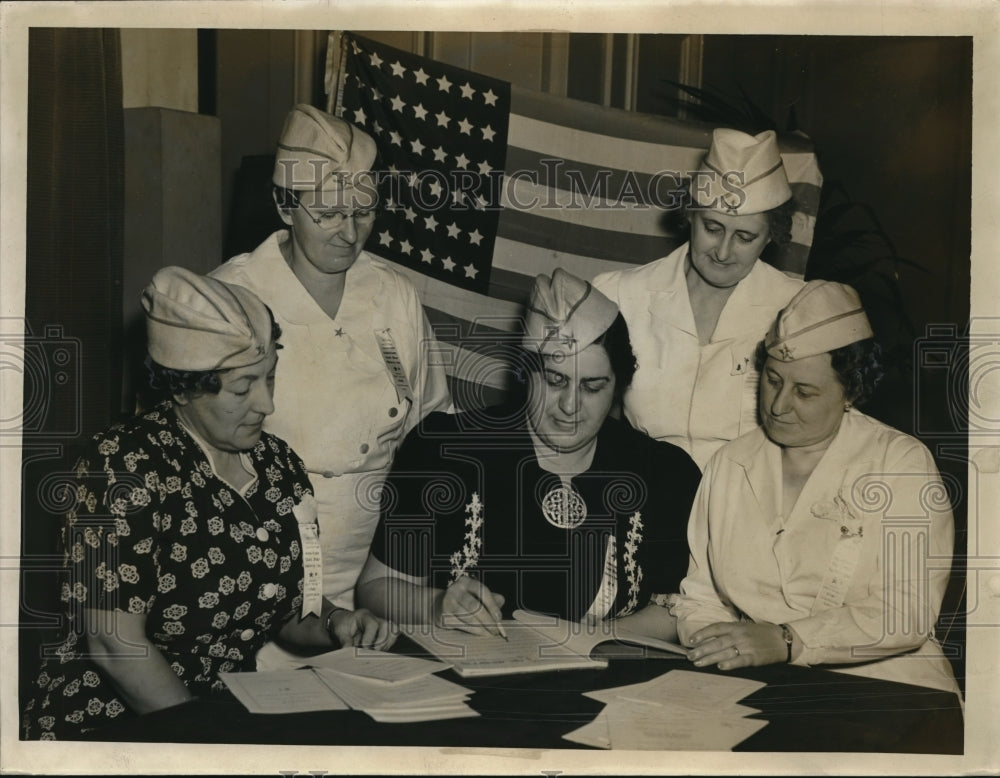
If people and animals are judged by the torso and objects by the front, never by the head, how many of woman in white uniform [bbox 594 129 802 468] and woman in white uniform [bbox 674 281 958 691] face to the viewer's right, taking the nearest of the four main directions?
0

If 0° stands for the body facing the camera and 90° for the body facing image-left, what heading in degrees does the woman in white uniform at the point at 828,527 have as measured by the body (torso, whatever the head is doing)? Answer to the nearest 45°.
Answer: approximately 45°

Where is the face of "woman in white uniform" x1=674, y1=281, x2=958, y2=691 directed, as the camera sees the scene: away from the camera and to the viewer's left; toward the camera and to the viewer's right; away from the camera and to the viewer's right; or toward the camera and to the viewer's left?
toward the camera and to the viewer's left

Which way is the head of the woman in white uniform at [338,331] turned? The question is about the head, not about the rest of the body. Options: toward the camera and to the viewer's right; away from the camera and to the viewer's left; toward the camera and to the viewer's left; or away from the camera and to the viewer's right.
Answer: toward the camera and to the viewer's right

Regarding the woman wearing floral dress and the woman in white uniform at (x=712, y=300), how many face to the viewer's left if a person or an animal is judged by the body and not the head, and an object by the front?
0

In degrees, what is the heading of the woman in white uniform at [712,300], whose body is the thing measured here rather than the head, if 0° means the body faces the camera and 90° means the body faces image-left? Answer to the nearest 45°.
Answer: approximately 0°

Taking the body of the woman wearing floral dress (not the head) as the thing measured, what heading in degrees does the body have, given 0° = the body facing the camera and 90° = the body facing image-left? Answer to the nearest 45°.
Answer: approximately 315°

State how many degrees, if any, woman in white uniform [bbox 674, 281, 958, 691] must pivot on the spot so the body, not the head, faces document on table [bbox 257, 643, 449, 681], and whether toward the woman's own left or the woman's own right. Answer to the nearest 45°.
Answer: approximately 45° to the woman's own right
